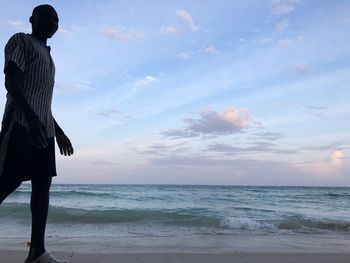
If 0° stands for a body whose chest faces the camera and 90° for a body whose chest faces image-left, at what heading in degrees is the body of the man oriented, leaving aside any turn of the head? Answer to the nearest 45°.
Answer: approximately 315°
